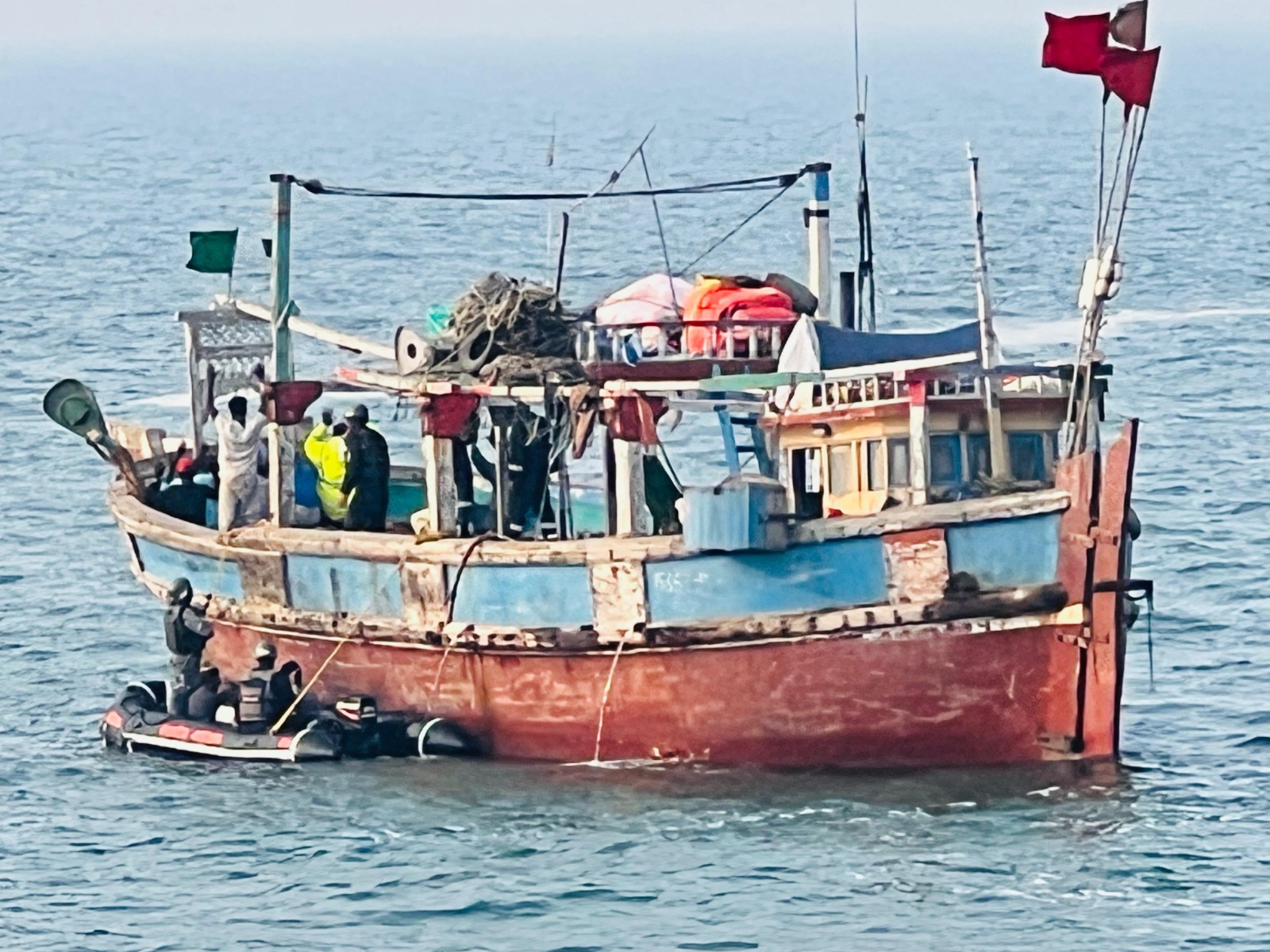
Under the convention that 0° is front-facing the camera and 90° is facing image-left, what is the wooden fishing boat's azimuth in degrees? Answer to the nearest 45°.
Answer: approximately 90°

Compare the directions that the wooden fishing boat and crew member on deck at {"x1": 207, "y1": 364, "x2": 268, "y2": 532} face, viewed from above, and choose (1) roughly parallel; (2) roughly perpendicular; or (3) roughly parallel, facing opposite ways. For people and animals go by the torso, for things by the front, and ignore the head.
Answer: roughly perpendicular

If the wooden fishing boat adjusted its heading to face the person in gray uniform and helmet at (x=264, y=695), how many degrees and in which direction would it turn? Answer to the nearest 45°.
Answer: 0° — it already faces them
